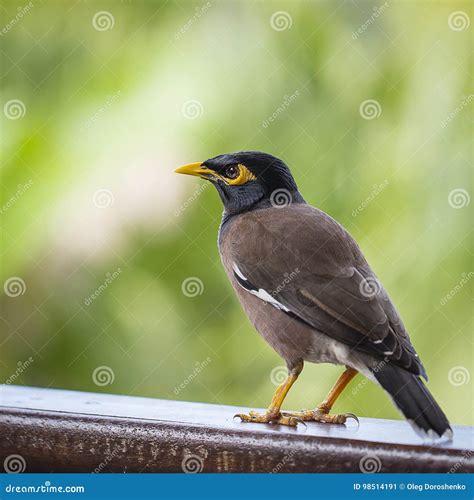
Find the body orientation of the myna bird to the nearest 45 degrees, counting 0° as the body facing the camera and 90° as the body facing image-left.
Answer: approximately 90°
